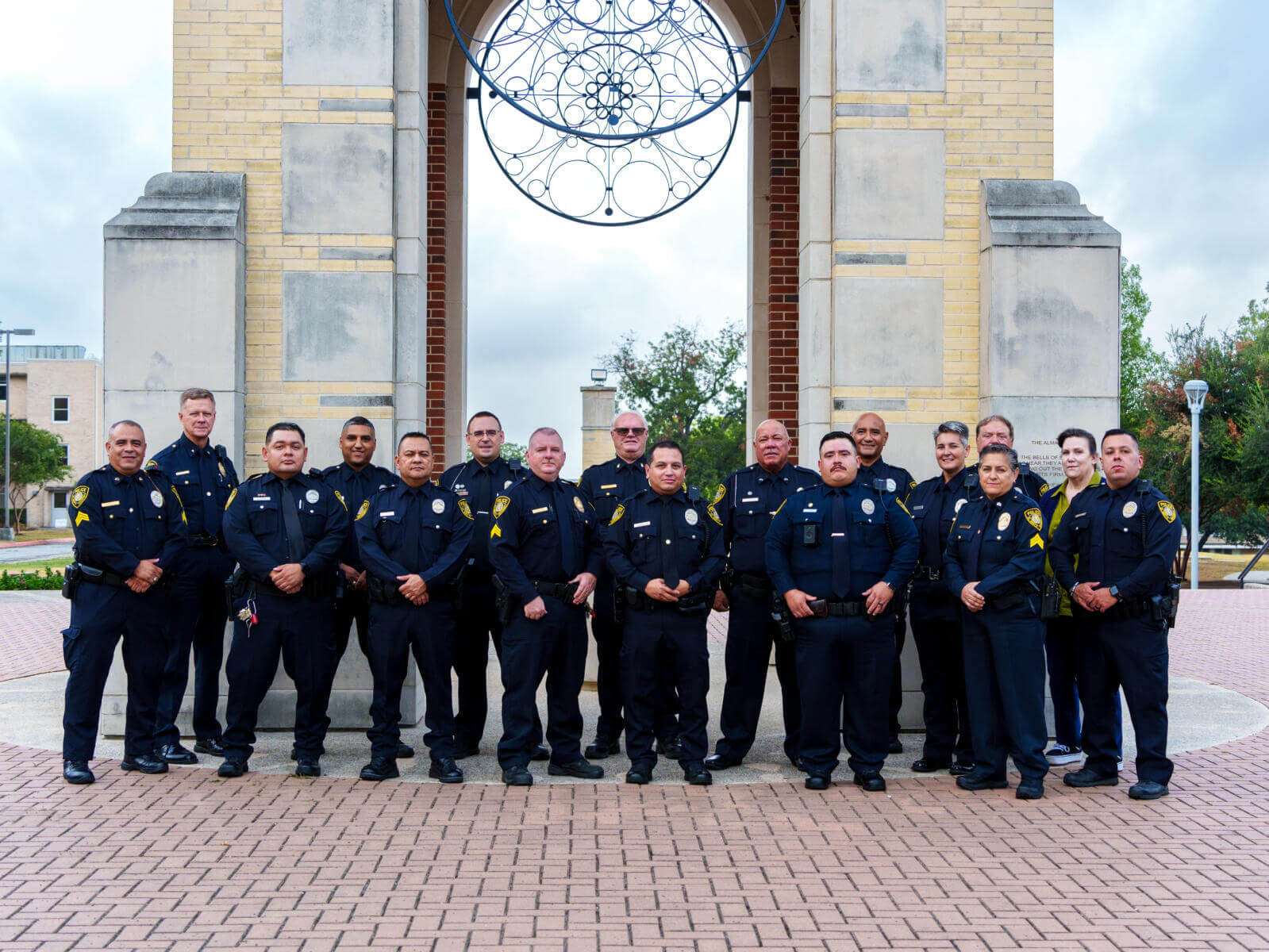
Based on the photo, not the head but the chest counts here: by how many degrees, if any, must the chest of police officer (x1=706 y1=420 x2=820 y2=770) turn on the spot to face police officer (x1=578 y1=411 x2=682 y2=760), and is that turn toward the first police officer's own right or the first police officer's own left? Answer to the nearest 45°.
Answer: approximately 90° to the first police officer's own right

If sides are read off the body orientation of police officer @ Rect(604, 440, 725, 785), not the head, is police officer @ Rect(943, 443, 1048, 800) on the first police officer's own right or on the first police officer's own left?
on the first police officer's own left

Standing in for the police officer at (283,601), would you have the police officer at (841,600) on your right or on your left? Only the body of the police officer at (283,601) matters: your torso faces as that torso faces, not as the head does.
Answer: on your left

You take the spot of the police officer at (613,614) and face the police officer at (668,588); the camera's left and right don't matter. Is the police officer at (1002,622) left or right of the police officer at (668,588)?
left

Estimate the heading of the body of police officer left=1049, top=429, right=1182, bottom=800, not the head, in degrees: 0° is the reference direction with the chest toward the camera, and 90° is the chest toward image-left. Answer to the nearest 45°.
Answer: approximately 45°

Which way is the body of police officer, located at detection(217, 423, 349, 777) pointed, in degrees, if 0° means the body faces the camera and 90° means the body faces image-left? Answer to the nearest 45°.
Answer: approximately 0°
